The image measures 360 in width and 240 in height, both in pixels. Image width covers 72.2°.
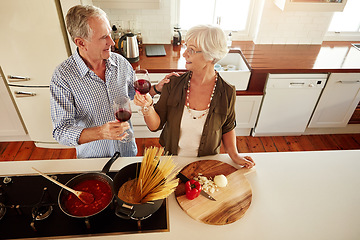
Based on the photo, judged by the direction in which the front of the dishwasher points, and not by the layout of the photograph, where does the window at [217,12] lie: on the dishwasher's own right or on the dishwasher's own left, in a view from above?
on the dishwasher's own right

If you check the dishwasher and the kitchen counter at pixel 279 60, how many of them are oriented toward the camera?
2

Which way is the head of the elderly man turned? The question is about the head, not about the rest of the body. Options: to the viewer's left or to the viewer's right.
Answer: to the viewer's right

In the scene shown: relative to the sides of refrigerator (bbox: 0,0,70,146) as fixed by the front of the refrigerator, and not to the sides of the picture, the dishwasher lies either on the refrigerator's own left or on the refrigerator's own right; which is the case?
on the refrigerator's own left

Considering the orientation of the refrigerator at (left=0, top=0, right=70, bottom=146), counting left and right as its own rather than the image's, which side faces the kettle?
left

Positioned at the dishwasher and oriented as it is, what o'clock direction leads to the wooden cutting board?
The wooden cutting board is roughly at 12 o'clock from the dishwasher.

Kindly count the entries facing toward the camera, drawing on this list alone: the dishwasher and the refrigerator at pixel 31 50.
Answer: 2

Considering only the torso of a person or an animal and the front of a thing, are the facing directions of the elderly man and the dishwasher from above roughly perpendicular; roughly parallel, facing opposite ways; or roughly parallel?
roughly perpendicular

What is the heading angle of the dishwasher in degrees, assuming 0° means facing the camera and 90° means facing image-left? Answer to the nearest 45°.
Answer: approximately 0°
